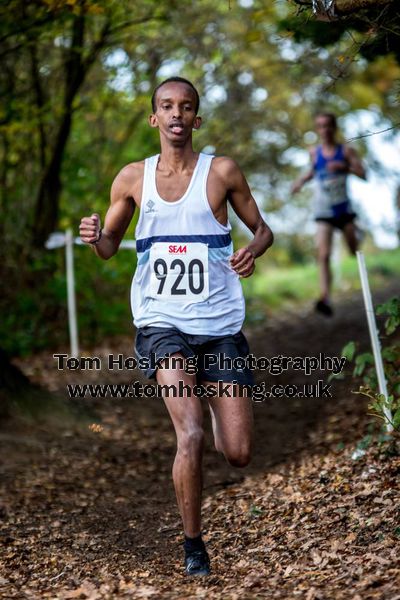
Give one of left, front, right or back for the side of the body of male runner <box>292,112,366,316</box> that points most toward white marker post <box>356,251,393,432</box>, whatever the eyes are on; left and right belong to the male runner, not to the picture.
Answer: front

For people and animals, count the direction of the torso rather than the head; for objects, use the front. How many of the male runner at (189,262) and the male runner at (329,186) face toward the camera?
2

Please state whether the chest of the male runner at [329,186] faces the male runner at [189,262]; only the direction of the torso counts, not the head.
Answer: yes

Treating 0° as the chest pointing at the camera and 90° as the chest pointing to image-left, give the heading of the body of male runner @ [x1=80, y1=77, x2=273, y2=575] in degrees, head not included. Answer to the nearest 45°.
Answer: approximately 0°

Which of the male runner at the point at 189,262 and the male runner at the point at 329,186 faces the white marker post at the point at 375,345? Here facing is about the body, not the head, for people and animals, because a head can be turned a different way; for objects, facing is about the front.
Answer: the male runner at the point at 329,186

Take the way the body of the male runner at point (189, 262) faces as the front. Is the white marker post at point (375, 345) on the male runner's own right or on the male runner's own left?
on the male runner's own left

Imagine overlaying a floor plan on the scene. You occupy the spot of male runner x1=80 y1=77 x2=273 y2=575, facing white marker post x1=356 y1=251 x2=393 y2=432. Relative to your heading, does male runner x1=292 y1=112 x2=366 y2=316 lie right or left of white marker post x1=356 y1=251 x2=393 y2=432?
left
